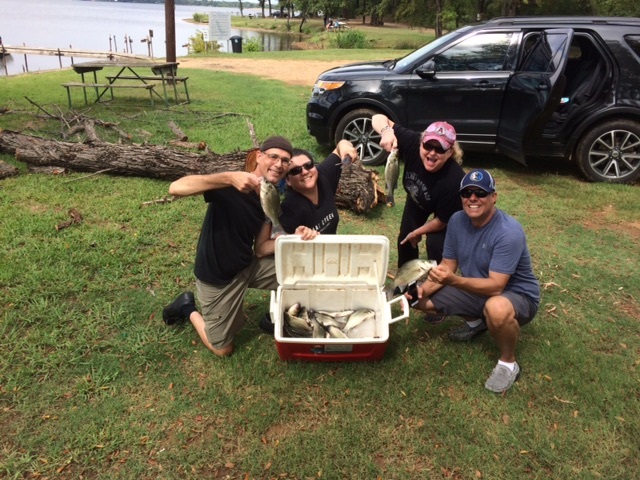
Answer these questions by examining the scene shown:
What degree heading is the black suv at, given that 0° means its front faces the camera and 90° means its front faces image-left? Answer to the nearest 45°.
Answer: approximately 90°

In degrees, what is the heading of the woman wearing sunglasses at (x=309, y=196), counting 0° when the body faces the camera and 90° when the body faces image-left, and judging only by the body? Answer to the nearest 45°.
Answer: approximately 0°

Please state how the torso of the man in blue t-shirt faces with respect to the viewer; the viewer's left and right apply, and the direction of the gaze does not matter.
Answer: facing the viewer and to the left of the viewer

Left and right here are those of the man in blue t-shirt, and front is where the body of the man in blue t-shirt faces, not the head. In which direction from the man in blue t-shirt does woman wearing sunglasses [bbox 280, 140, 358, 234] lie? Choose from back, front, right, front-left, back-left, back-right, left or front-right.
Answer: front-right

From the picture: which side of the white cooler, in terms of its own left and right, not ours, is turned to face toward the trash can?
back

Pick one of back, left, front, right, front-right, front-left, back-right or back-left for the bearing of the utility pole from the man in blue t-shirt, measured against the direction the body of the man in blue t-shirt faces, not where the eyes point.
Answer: right

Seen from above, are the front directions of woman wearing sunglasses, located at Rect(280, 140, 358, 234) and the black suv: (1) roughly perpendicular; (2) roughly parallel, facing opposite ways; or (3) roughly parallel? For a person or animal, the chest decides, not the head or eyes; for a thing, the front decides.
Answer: roughly perpendicular
